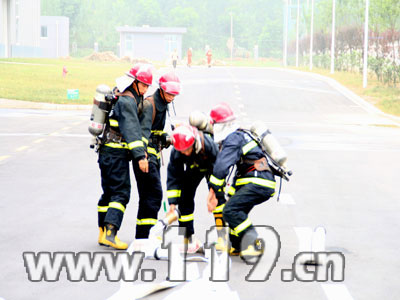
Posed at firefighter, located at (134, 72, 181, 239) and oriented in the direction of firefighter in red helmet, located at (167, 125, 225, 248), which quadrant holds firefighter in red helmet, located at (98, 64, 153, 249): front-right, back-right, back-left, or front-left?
back-right

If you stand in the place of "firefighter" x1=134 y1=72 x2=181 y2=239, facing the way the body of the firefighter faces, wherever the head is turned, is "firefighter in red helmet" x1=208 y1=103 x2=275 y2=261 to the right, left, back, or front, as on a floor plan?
front

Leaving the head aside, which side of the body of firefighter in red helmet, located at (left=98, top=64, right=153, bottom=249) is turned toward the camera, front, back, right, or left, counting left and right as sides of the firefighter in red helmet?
right

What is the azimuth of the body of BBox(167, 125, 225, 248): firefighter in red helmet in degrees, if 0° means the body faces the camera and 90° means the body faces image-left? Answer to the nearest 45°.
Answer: approximately 45°

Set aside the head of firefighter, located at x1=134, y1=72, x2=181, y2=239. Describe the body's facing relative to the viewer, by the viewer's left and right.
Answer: facing the viewer and to the right of the viewer

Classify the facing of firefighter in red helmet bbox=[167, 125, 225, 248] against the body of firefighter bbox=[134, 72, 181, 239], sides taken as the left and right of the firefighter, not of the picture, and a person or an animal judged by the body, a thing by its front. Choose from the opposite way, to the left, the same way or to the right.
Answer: to the right

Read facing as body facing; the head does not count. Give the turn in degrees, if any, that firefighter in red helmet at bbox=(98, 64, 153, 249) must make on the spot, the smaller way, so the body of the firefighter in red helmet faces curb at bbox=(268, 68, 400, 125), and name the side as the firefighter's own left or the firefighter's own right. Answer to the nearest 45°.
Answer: approximately 90° to the firefighter's own left

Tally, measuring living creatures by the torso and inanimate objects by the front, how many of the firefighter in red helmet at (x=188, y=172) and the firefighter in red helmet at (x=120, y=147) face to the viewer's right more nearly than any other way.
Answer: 1

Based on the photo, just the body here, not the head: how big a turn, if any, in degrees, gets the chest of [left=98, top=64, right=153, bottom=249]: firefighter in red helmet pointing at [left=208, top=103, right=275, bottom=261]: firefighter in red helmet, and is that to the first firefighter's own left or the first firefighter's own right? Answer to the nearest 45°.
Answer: approximately 45° to the first firefighter's own right
